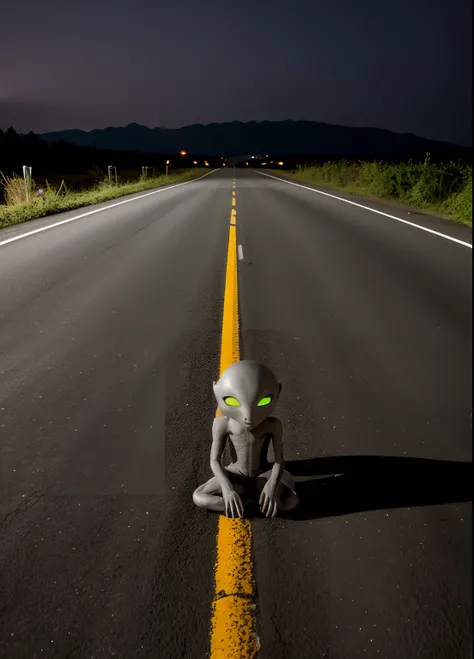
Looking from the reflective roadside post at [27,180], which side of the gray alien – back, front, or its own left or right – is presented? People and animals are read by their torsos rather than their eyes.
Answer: back

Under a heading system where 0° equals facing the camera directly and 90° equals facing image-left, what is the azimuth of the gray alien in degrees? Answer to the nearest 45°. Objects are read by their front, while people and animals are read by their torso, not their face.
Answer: approximately 0°
